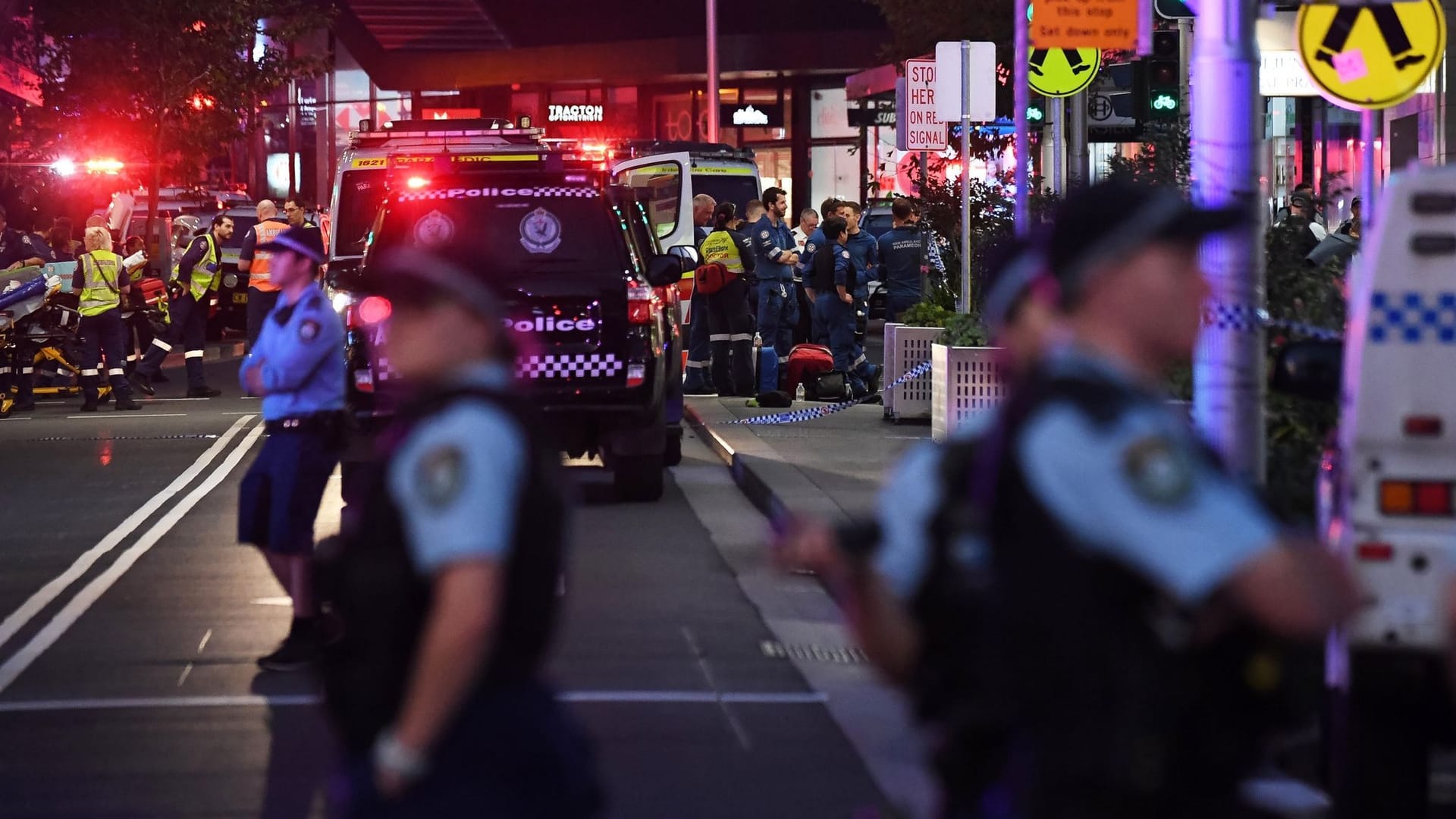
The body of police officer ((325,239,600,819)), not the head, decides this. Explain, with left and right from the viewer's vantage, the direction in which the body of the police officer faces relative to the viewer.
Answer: facing to the left of the viewer

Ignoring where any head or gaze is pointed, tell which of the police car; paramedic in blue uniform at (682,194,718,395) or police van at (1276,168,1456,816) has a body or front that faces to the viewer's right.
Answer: the paramedic in blue uniform

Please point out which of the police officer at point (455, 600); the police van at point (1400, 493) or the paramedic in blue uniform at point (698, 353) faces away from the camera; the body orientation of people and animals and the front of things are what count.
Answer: the police van

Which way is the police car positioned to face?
away from the camera

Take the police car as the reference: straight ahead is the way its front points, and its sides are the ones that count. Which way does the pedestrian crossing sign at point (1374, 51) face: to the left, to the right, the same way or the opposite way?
the opposite way

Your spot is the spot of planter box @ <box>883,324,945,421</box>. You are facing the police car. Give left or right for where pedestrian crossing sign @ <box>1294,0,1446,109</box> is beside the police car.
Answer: left

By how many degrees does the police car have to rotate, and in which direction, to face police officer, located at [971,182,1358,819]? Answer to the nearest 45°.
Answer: approximately 180°

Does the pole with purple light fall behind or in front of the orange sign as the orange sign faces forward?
in front
